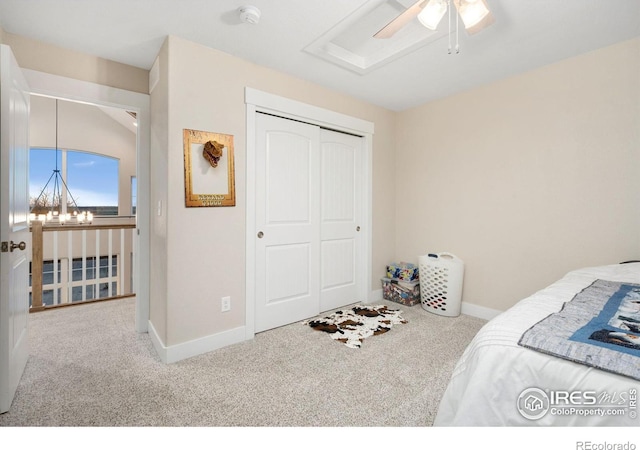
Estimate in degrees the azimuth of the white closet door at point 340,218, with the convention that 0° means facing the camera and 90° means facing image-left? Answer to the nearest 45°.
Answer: approximately 315°

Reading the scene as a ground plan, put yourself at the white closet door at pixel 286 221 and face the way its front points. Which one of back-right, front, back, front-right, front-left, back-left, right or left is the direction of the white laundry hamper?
front-left

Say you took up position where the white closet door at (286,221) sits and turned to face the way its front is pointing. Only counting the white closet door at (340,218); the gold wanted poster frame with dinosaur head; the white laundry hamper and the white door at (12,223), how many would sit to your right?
2

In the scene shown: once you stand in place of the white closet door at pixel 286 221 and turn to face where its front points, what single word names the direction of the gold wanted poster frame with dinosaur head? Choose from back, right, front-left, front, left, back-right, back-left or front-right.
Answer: right

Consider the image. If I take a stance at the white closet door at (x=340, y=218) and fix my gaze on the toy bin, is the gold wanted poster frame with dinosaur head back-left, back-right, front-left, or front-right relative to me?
back-right

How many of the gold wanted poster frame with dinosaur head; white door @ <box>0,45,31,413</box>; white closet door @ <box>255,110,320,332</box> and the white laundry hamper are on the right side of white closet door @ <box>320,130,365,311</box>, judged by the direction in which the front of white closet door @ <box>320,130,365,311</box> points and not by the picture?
3

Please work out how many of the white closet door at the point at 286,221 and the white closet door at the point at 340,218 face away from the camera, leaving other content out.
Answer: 0

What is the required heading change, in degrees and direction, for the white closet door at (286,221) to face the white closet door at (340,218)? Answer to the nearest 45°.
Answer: approximately 90° to its left

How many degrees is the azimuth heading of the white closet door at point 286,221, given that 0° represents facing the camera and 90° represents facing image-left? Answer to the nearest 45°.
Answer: approximately 315°

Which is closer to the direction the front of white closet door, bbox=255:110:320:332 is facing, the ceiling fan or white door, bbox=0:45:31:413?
the ceiling fan

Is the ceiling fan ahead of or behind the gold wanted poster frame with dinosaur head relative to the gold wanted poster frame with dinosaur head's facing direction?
ahead

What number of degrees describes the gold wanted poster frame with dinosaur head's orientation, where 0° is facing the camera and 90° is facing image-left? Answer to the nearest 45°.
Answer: approximately 315°
